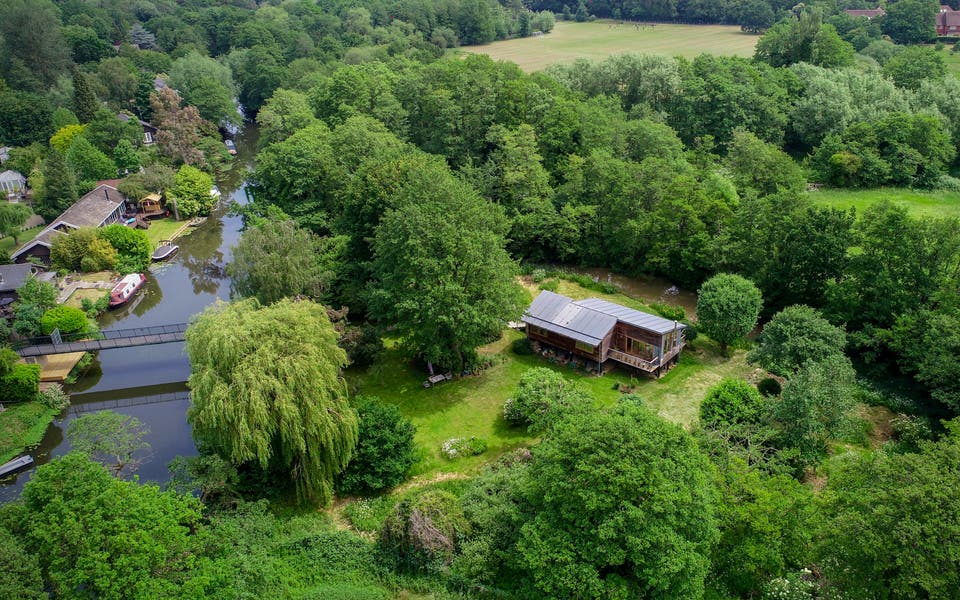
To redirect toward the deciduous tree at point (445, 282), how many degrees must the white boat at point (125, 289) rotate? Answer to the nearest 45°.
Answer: approximately 90° to its right

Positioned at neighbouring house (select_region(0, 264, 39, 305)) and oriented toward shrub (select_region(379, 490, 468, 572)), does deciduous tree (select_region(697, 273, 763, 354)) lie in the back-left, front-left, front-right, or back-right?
front-left

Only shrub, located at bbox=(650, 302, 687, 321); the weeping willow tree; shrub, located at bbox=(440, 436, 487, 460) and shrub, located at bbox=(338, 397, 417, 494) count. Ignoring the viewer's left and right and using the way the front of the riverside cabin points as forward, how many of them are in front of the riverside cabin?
3

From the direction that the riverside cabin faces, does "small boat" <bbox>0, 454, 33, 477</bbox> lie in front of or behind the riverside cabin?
in front

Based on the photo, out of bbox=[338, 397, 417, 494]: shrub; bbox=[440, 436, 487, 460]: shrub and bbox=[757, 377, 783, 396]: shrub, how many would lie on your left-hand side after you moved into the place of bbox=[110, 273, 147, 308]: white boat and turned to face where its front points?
0

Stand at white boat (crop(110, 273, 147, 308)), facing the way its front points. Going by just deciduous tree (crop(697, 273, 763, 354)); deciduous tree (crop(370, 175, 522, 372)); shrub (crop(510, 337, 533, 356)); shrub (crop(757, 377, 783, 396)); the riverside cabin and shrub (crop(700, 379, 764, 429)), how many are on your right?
6

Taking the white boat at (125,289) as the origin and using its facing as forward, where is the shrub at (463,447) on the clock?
The shrub is roughly at 4 o'clock from the white boat.

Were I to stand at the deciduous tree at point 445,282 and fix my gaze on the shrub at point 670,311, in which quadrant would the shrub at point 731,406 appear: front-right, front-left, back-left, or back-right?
front-right

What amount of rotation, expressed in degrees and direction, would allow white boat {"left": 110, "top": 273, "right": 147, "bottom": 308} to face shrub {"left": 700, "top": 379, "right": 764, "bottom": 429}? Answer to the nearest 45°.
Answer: approximately 90° to its right

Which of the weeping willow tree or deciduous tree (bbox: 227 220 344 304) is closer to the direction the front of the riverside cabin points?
the weeping willow tree

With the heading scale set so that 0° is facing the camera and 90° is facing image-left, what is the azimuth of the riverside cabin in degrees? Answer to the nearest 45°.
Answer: approximately 45°

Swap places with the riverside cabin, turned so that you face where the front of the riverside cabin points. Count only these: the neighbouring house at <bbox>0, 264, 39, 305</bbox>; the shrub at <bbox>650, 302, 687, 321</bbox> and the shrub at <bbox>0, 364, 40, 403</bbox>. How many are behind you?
1

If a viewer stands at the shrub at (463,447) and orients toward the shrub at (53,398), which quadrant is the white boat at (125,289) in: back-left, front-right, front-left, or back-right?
front-right

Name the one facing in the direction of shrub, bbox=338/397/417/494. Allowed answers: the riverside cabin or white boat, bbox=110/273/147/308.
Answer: the riverside cabin

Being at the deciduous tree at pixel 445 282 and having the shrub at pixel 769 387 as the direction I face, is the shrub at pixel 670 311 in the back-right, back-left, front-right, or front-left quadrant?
front-left

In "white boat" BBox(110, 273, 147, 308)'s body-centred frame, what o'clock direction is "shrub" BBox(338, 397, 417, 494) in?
The shrub is roughly at 4 o'clock from the white boat.

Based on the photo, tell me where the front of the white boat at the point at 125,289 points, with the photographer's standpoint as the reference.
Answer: facing away from the viewer and to the right of the viewer

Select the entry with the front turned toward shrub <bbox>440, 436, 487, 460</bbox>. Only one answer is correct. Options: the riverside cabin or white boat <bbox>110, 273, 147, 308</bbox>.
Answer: the riverside cabin
